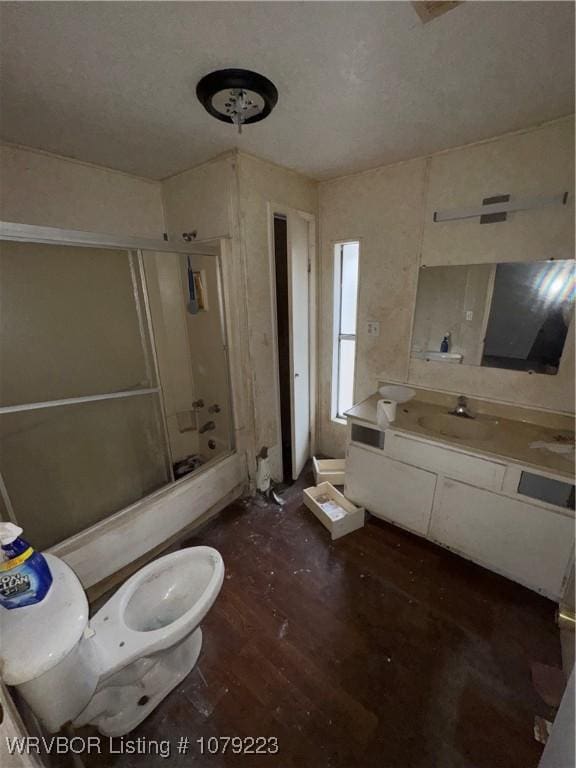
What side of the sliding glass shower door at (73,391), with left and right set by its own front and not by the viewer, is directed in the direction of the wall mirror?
front

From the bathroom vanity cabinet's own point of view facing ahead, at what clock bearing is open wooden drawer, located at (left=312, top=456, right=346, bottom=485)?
The open wooden drawer is roughly at 2 o'clock from the bathroom vanity cabinet.

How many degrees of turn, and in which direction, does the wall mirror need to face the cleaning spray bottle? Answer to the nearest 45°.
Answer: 0° — it already faces it

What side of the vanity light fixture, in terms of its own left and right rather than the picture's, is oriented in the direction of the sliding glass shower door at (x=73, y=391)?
front

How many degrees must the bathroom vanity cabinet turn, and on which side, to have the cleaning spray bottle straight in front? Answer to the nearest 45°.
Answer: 0° — it already faces it

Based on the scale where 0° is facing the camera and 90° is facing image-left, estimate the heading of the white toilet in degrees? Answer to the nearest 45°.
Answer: approximately 225°

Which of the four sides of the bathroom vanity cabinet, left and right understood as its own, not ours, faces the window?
right

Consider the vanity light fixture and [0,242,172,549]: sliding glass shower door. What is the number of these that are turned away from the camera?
0

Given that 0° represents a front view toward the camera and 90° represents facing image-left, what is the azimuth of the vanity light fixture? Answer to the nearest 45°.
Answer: approximately 45°

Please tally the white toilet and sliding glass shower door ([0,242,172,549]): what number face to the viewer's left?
0

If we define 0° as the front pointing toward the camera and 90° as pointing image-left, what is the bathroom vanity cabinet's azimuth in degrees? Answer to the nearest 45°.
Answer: approximately 45°

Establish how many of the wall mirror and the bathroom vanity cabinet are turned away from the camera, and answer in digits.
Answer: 0

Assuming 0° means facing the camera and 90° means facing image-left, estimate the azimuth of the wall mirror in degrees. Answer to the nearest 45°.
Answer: approximately 45°

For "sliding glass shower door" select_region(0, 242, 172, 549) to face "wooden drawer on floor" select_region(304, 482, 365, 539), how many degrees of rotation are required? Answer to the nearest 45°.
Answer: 0° — it already faces it

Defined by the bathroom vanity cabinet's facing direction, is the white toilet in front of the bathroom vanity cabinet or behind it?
in front
